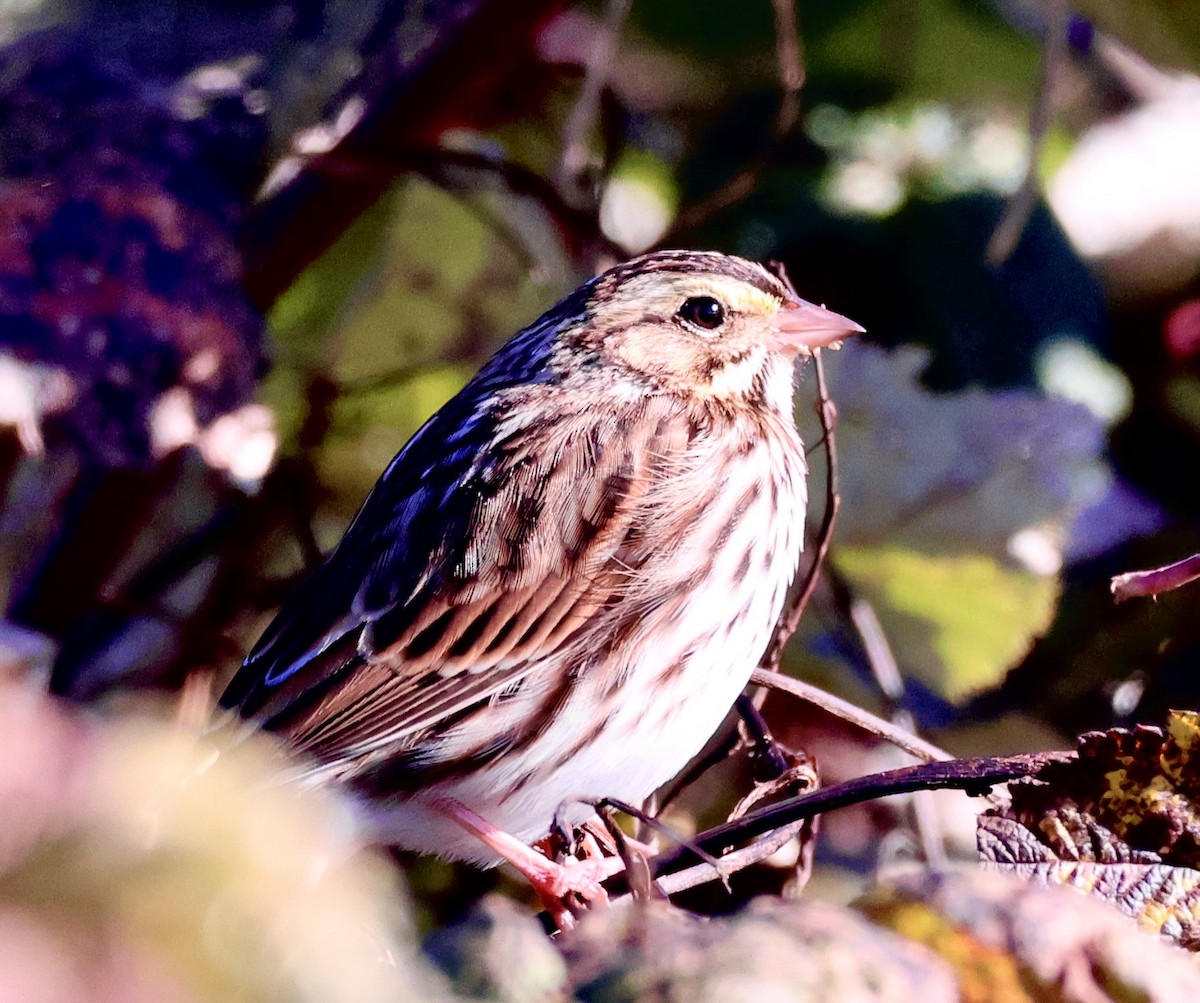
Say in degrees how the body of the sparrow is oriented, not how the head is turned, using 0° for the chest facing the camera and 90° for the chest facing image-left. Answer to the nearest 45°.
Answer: approximately 270°

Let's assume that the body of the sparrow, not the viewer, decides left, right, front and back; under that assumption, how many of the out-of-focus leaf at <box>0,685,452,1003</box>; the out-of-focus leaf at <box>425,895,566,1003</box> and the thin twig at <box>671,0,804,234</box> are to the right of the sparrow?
2
